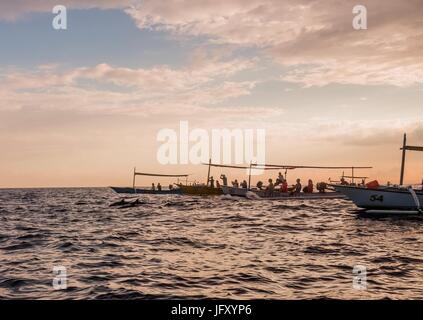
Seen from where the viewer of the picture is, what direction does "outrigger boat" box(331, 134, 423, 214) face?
facing to the left of the viewer
